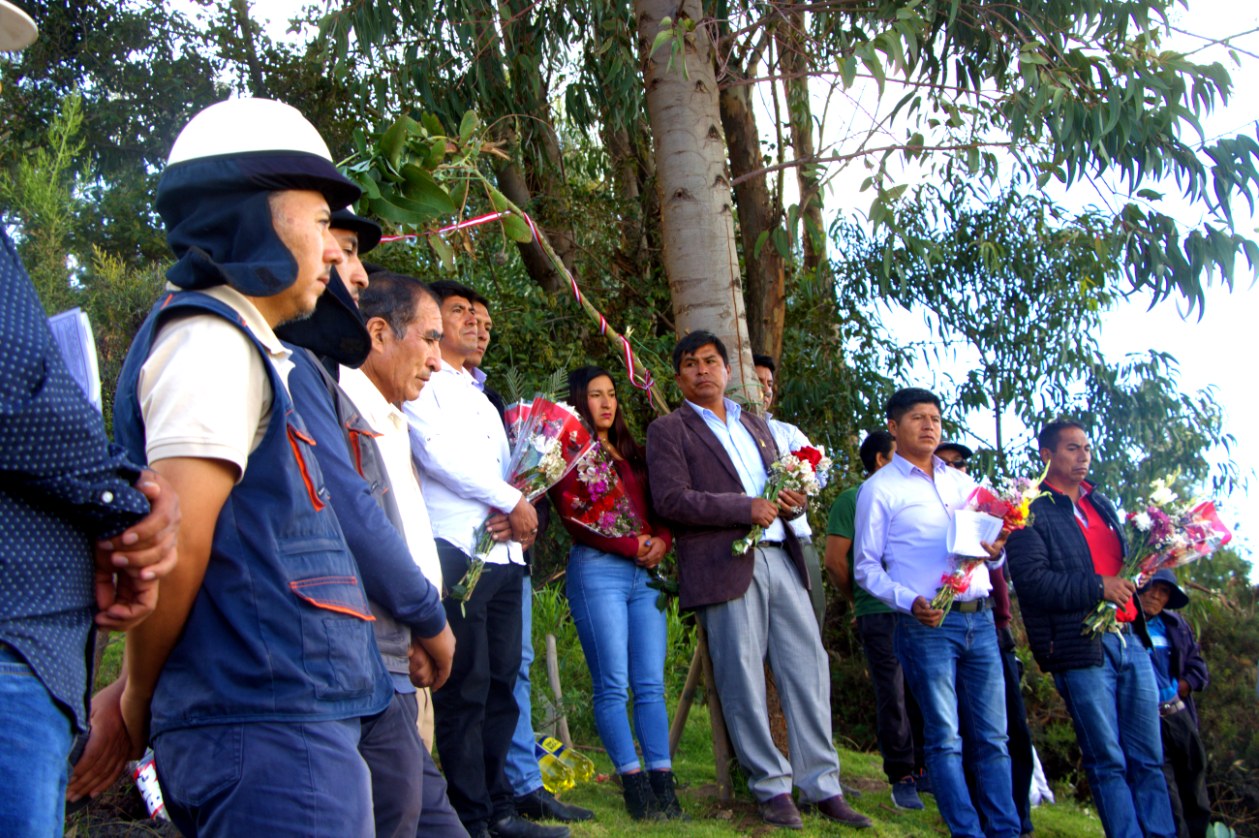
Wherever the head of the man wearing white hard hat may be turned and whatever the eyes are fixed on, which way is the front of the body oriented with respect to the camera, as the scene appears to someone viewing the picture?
to the viewer's right

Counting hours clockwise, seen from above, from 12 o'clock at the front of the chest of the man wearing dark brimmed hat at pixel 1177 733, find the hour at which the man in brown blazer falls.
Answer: The man in brown blazer is roughly at 12 o'clock from the man wearing dark brimmed hat.

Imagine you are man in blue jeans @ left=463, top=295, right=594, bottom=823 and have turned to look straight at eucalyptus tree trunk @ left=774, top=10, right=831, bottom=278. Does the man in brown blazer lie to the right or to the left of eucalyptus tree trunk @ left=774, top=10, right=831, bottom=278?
right

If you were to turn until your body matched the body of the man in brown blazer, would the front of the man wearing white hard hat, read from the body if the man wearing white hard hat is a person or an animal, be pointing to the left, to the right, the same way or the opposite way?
to the left

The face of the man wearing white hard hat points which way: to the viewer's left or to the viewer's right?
to the viewer's right

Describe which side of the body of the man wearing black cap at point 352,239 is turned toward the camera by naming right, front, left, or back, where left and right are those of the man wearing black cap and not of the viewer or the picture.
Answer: right

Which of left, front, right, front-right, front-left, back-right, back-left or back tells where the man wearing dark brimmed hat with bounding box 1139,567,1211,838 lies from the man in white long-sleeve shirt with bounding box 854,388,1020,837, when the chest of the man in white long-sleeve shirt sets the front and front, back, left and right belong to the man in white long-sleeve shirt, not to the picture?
left

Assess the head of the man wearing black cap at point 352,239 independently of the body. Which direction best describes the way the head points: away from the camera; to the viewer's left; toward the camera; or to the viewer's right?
to the viewer's right

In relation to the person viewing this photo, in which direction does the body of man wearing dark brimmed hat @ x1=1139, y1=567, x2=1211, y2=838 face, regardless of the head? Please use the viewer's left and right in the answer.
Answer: facing the viewer and to the left of the viewer

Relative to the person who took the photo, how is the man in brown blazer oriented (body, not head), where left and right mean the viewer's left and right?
facing the viewer and to the right of the viewer

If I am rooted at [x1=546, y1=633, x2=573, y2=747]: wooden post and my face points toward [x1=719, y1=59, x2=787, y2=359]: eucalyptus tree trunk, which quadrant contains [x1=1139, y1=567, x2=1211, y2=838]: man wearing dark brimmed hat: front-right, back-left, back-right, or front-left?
front-right

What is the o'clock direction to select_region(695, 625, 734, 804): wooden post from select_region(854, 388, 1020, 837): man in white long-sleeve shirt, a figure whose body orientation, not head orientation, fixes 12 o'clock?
The wooden post is roughly at 4 o'clock from the man in white long-sleeve shirt.

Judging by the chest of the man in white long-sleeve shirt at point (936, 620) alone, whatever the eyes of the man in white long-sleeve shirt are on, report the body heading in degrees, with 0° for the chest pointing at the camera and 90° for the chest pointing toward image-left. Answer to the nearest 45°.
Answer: approximately 315°

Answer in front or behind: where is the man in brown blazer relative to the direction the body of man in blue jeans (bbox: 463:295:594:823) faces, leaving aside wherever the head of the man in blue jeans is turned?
in front

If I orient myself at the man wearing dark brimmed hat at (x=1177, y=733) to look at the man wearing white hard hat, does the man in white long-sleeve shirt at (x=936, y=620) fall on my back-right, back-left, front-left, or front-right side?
front-right

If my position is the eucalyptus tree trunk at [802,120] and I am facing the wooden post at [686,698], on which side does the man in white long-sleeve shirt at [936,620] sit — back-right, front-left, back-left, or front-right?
front-left
